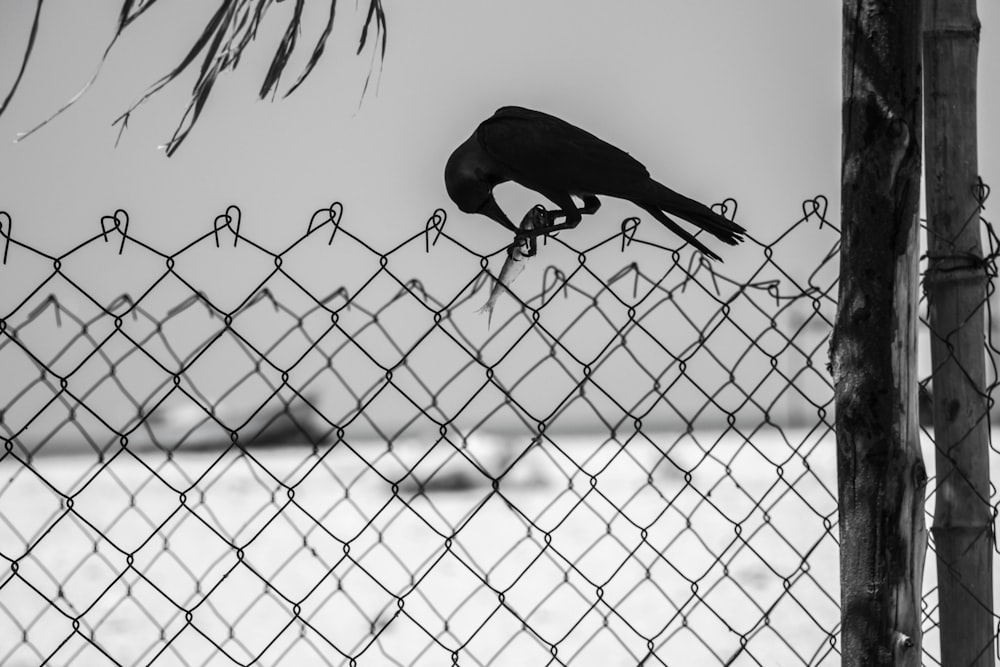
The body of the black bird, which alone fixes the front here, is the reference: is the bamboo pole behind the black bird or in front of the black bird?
behind

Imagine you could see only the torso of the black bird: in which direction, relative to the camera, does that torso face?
to the viewer's left

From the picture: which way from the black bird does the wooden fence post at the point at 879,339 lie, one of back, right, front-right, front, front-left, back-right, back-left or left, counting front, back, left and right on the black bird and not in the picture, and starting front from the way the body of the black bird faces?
back-left
